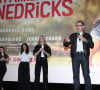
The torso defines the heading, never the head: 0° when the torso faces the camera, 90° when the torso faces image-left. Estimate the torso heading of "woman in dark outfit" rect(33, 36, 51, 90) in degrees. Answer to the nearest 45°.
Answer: approximately 0°

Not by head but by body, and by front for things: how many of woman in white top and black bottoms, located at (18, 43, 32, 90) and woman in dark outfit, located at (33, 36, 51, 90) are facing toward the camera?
2

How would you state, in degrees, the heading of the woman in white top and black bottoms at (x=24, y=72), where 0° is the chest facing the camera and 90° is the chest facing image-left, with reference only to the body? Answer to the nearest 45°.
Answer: approximately 0°
